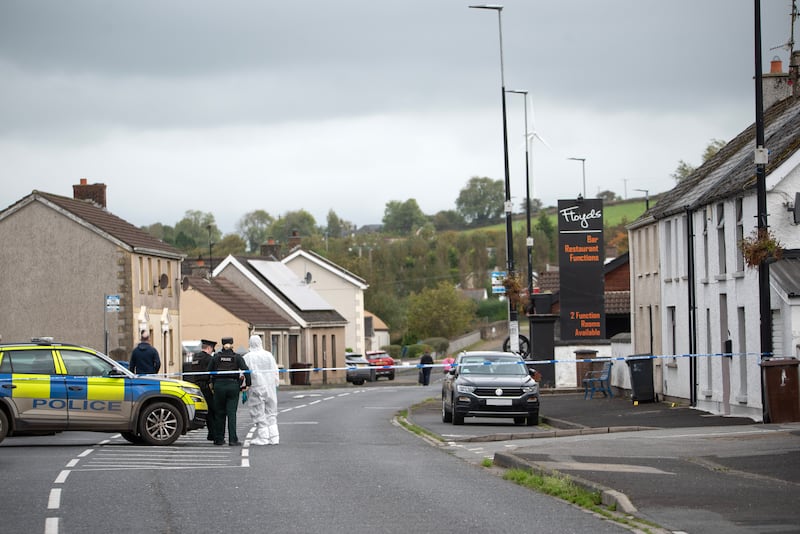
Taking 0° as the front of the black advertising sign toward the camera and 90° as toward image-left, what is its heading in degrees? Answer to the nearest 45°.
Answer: approximately 0°

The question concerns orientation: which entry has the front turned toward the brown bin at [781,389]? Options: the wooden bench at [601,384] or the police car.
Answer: the police car

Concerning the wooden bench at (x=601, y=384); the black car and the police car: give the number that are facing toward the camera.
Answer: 1

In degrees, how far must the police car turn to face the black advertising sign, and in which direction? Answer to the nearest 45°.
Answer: approximately 45° to its left

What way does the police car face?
to the viewer's right

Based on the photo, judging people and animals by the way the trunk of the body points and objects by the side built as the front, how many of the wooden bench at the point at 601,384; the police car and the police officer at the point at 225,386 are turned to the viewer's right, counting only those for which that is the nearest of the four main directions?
1

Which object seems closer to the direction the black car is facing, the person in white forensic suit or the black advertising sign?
the person in white forensic suit

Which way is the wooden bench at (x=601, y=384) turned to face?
to the viewer's left

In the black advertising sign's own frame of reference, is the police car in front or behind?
in front
